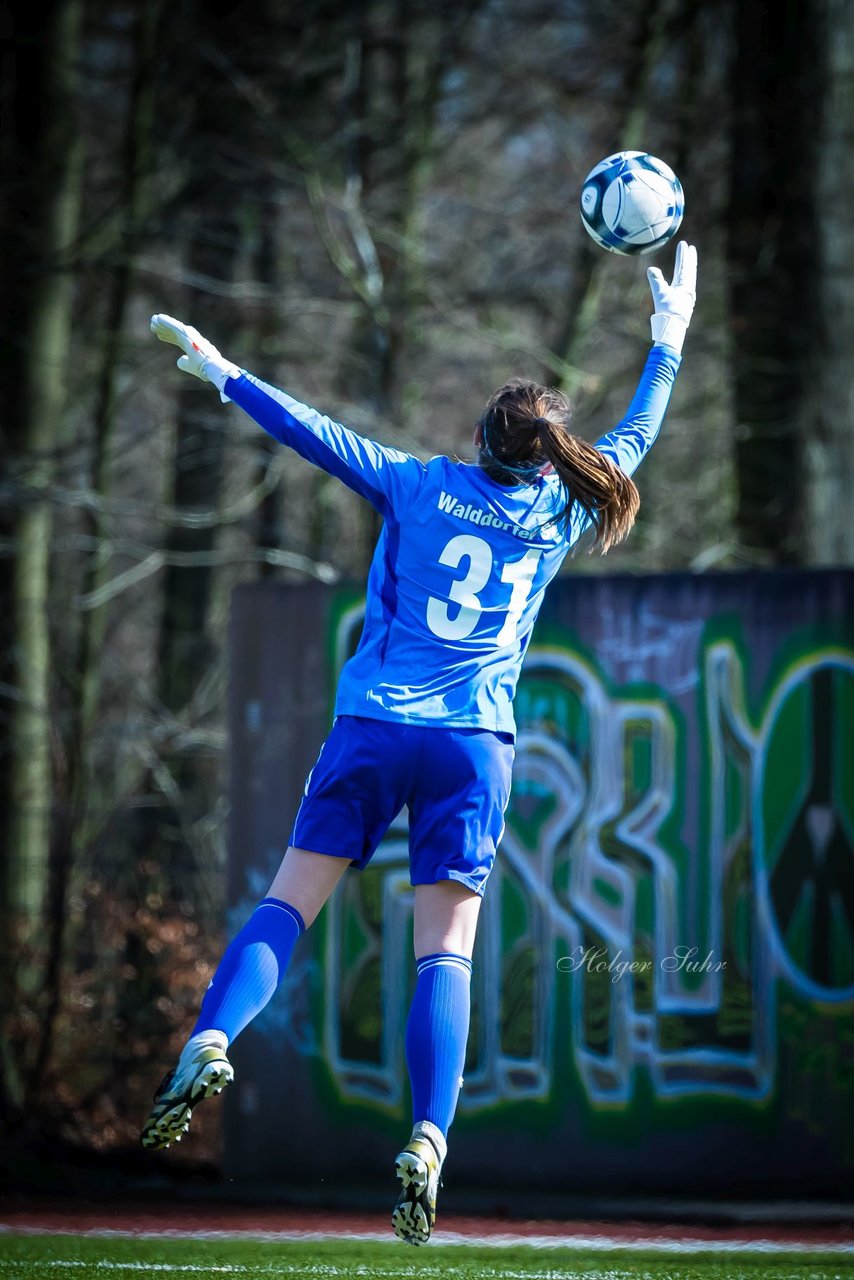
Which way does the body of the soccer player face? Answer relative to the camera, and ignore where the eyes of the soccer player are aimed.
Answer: away from the camera

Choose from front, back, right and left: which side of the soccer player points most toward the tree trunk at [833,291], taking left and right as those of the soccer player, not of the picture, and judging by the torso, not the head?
front

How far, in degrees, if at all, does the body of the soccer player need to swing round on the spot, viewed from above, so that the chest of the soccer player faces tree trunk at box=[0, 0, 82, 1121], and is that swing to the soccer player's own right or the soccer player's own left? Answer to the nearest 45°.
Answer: approximately 45° to the soccer player's own left

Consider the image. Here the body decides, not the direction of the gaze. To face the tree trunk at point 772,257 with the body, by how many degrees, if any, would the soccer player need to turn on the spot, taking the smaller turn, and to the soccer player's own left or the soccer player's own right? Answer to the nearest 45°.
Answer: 0° — they already face it
